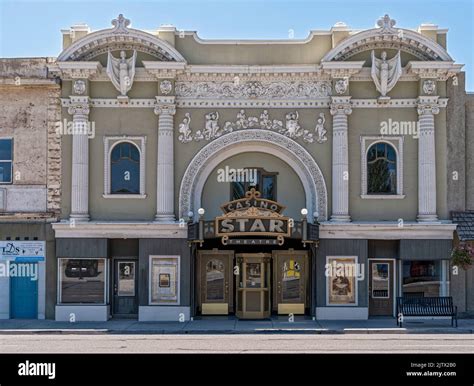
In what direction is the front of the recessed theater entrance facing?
toward the camera

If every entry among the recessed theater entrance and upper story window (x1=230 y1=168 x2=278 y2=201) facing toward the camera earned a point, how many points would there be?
2

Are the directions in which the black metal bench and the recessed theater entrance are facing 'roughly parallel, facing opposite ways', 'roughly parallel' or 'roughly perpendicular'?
roughly parallel

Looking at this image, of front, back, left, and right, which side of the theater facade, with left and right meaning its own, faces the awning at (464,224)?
left

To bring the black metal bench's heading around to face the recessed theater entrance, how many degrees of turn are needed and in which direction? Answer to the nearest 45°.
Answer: approximately 90° to its right

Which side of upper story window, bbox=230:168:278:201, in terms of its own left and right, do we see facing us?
front

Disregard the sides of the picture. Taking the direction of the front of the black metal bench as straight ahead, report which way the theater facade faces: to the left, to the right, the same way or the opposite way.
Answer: the same way

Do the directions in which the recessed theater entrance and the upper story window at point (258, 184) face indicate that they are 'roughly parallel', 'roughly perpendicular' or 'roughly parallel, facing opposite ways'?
roughly parallel

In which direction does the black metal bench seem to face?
toward the camera

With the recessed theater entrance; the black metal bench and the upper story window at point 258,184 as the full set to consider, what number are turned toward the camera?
3

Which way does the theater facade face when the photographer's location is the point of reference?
facing the viewer

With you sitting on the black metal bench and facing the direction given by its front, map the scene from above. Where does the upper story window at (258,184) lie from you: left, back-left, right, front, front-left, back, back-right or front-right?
right

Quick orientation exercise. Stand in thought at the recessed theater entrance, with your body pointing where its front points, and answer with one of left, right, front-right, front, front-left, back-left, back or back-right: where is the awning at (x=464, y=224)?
left

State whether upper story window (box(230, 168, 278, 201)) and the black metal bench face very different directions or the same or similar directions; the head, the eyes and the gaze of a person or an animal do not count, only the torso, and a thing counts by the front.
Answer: same or similar directions
